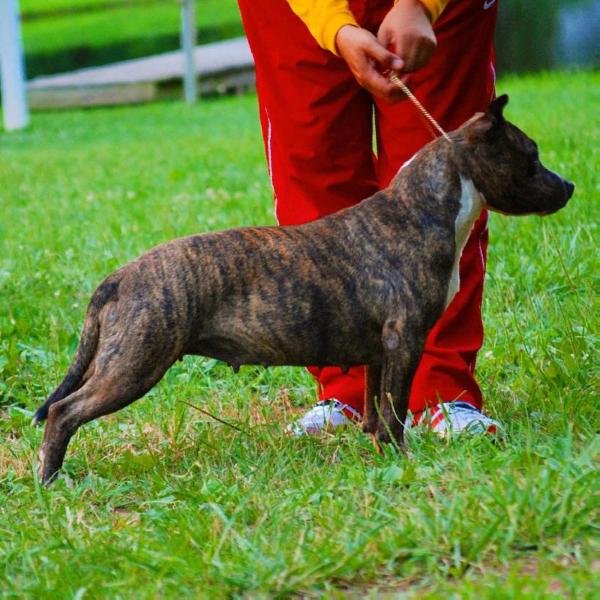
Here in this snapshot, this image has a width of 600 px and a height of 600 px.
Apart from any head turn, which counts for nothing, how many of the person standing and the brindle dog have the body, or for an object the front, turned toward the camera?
1

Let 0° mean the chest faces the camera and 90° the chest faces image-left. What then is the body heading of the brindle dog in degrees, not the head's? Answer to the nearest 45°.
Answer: approximately 270°

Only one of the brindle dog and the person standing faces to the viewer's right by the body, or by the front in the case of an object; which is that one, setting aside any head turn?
the brindle dog

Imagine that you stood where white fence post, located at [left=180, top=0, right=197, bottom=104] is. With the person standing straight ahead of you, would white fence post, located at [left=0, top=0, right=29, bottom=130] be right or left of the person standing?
right

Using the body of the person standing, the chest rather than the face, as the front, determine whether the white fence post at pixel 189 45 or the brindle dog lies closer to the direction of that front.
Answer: the brindle dog

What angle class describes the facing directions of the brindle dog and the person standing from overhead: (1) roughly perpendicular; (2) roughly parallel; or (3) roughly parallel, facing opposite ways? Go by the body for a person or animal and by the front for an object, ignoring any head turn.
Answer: roughly perpendicular

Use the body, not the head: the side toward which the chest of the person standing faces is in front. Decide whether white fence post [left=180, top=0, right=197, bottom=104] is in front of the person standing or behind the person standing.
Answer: behind

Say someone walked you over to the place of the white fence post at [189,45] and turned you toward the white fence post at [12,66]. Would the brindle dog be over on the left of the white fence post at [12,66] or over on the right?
left

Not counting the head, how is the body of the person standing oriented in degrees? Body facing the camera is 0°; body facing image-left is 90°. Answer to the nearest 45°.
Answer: approximately 0°

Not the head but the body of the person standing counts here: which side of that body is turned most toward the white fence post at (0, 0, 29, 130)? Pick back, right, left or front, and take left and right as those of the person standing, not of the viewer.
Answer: back

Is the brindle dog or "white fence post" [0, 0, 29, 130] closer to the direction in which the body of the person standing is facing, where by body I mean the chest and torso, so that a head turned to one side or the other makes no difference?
the brindle dog
